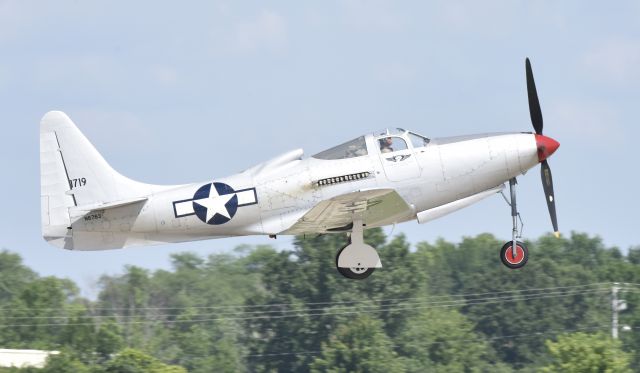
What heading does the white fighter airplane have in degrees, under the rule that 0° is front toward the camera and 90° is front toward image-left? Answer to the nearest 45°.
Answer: approximately 270°
